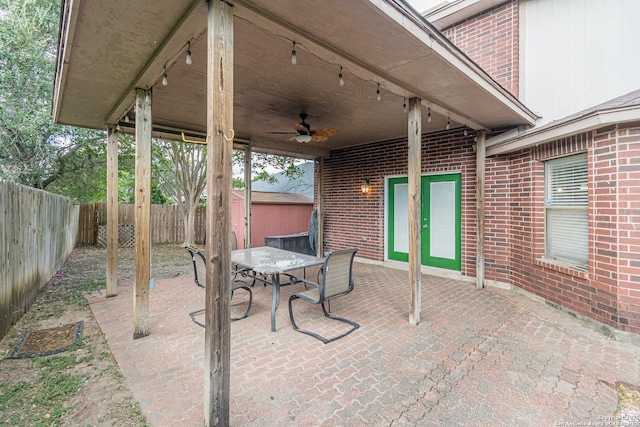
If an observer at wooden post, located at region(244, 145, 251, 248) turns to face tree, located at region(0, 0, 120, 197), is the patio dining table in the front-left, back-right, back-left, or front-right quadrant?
back-left

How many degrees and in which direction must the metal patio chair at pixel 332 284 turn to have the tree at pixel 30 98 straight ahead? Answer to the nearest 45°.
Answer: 0° — it already faces it

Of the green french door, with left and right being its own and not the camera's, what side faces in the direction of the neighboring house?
right

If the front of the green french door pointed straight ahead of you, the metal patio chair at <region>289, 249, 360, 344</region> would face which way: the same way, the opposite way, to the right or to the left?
to the right

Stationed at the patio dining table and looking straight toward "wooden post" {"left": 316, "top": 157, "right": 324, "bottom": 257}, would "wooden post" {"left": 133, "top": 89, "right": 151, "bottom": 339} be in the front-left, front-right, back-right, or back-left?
back-left

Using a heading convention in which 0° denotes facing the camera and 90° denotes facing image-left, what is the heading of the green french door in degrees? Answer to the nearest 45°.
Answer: approximately 45°

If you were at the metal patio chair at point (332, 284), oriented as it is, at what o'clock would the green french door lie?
The green french door is roughly at 3 o'clock from the metal patio chair.

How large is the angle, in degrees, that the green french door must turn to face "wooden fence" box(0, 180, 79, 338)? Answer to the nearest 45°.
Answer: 0° — it already faces it

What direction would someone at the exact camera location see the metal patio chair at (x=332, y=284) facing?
facing away from the viewer and to the left of the viewer

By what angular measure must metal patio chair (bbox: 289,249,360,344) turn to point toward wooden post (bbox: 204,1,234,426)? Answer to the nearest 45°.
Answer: approximately 90° to its left
